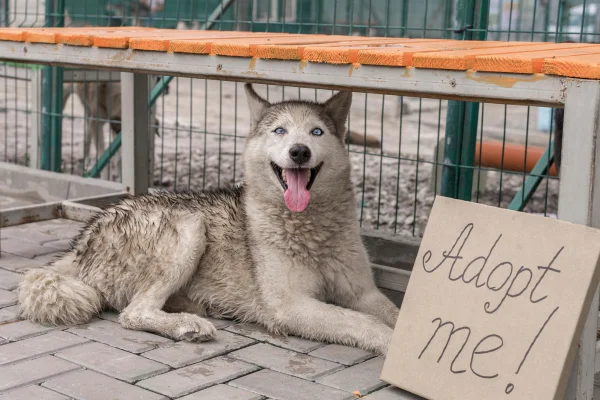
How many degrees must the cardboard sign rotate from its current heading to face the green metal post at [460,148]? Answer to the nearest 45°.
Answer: approximately 180°

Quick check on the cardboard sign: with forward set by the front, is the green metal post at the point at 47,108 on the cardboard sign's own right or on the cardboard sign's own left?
on the cardboard sign's own right

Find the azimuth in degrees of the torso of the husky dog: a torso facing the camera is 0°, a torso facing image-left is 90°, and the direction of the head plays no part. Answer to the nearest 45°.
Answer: approximately 315°

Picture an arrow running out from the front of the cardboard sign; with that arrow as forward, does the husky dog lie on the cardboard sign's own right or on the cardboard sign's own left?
on the cardboard sign's own right

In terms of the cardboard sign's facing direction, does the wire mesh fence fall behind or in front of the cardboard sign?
behind

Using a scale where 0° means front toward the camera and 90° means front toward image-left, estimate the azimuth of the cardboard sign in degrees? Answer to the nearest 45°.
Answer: approximately 0°

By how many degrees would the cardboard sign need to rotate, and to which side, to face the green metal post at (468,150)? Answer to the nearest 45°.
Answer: approximately 180°

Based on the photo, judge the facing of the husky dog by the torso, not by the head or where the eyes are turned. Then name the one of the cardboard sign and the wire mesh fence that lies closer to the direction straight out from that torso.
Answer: the cardboard sign

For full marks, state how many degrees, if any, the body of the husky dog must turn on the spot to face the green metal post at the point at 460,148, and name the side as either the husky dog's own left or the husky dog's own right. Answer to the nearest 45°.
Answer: approximately 90° to the husky dog's own left

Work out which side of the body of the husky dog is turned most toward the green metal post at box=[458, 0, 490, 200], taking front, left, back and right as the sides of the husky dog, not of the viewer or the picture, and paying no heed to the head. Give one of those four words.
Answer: left

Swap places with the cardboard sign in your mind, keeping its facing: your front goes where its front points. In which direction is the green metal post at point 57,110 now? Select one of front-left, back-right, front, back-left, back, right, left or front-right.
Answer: back-right
